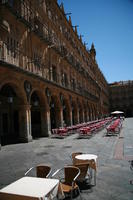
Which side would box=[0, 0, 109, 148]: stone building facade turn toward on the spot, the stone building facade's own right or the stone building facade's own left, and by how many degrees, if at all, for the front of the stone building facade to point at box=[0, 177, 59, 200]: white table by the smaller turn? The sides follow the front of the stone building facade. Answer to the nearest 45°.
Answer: approximately 45° to the stone building facade's own right

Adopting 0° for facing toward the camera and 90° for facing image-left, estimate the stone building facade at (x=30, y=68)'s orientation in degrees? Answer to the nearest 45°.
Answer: approximately 315°
